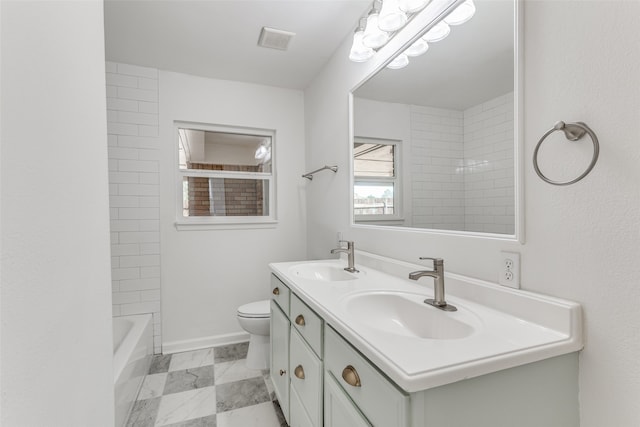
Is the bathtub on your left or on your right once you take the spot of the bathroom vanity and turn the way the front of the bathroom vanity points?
on your right

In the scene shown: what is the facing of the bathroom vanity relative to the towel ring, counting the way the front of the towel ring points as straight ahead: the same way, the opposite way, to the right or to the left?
the same way

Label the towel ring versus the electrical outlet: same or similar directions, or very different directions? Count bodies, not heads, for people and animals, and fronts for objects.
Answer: same or similar directions

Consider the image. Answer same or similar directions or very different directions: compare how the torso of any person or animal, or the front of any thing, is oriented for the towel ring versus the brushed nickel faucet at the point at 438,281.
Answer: same or similar directions

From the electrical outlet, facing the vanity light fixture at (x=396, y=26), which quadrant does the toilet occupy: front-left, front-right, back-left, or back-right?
front-left

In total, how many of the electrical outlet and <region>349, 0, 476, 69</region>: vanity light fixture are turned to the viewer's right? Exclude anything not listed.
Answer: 0

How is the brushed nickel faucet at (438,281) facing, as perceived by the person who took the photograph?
facing the viewer and to the left of the viewer

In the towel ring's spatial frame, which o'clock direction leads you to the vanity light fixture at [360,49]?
The vanity light fixture is roughly at 2 o'clock from the towel ring.
